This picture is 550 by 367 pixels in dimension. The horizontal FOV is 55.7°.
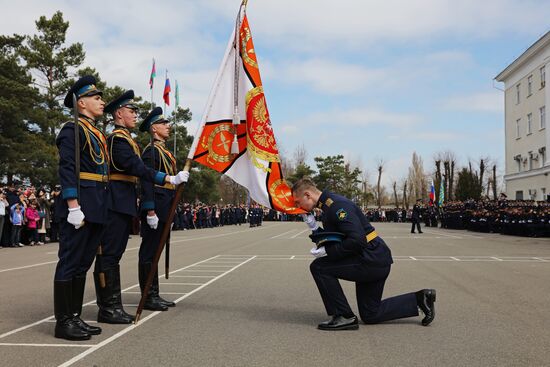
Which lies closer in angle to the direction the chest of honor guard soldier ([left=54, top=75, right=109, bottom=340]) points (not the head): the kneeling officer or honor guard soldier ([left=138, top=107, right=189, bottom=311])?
the kneeling officer

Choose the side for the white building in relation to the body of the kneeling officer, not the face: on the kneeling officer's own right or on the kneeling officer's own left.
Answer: on the kneeling officer's own right

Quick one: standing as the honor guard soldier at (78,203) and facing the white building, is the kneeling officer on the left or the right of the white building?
right

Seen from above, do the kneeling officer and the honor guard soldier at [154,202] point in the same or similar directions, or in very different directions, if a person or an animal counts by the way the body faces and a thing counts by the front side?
very different directions

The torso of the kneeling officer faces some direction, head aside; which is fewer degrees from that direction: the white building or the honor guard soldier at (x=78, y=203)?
the honor guard soldier

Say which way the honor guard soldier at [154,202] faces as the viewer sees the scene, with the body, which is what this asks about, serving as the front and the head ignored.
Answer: to the viewer's right

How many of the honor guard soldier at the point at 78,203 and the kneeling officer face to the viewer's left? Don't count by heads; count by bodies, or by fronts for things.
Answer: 1

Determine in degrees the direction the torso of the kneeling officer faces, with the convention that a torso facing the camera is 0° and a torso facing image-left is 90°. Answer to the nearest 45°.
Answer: approximately 90°

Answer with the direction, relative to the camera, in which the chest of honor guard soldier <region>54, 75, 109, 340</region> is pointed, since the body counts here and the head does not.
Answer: to the viewer's right

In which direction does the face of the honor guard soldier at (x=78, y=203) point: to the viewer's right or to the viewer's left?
to the viewer's right

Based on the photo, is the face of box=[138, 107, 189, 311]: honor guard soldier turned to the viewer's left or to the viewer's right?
to the viewer's right

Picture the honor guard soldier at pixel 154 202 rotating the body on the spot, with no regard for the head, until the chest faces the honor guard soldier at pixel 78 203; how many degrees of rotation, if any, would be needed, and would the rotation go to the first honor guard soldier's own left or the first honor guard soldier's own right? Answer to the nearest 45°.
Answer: approximately 135° to the first honor guard soldier's own right

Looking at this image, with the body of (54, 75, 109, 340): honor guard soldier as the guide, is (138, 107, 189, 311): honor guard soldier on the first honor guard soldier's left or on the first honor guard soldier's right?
on the first honor guard soldier's left
